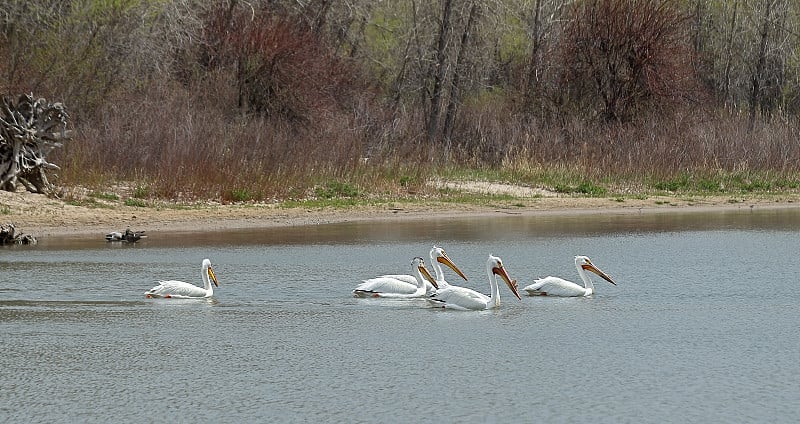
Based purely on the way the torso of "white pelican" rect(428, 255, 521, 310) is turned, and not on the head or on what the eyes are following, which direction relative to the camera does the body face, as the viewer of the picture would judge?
to the viewer's right

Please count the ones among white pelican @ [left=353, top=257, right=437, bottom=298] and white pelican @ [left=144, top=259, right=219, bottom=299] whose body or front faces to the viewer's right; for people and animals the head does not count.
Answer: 2

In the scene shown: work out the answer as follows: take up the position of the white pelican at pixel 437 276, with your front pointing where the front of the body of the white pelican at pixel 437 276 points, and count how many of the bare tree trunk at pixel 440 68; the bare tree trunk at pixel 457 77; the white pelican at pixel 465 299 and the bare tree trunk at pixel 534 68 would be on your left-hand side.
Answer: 3

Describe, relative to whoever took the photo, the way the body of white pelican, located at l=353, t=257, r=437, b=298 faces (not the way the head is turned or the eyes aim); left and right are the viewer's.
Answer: facing to the right of the viewer

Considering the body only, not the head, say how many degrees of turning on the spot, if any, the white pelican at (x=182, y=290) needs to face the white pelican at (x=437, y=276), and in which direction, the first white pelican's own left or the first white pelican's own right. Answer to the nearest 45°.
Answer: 0° — it already faces it

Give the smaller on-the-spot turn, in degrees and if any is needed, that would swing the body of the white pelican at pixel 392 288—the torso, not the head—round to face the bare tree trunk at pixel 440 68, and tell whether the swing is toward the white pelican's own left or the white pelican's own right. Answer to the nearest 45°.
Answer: approximately 90° to the white pelican's own left

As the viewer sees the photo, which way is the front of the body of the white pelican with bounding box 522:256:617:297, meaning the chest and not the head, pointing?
to the viewer's right

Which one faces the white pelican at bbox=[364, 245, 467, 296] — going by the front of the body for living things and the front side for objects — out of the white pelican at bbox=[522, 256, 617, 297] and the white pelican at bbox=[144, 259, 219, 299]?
the white pelican at bbox=[144, 259, 219, 299]

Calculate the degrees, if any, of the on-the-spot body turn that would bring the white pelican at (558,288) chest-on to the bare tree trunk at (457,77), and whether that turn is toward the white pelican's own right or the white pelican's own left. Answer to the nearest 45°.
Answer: approximately 90° to the white pelican's own left

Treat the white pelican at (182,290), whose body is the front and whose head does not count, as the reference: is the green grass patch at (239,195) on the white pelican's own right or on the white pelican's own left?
on the white pelican's own left

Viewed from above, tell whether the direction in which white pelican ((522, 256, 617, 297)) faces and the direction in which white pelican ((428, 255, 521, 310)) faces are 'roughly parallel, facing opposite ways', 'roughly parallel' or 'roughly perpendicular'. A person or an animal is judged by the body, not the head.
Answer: roughly parallel

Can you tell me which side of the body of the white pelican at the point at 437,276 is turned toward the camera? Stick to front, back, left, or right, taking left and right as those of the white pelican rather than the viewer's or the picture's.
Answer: right
